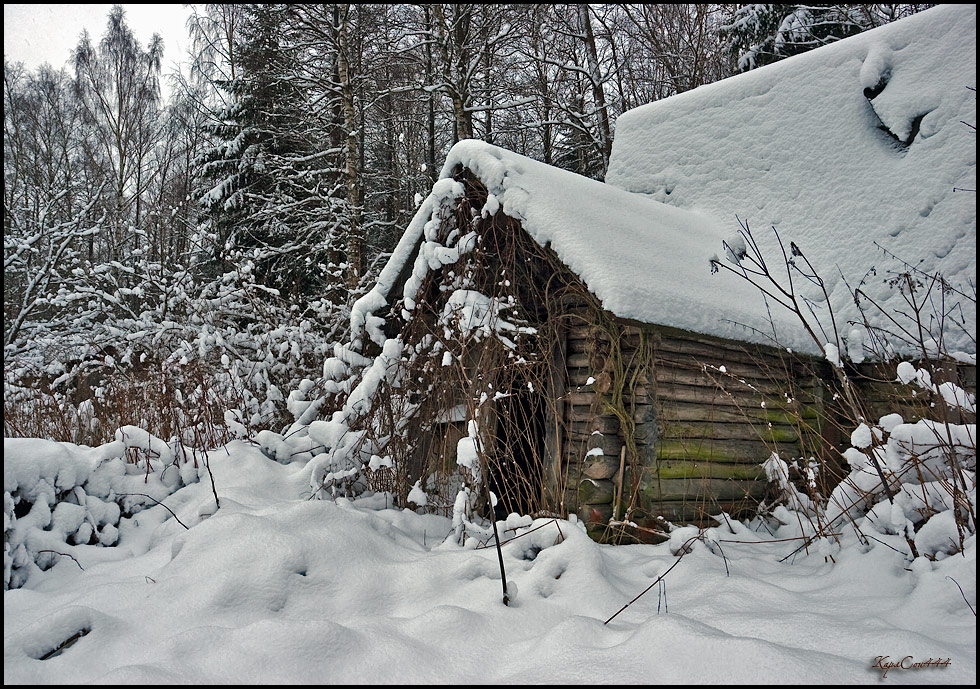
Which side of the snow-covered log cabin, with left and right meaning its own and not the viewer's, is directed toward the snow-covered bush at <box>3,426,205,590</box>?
front
